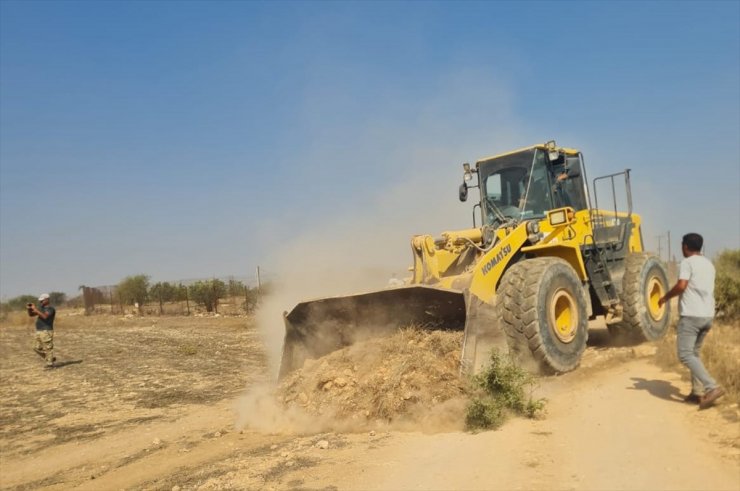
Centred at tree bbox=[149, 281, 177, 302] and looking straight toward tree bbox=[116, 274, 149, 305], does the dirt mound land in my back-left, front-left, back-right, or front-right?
back-left

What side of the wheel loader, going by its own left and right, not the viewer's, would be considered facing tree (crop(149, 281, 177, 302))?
right

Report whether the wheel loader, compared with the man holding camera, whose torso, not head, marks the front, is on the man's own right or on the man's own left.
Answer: on the man's own left

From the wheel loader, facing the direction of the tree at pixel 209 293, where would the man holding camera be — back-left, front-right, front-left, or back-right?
front-left

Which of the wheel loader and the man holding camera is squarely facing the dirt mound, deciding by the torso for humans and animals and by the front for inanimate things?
the wheel loader

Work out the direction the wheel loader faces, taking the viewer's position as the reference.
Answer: facing the viewer and to the left of the viewer

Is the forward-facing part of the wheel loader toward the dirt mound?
yes

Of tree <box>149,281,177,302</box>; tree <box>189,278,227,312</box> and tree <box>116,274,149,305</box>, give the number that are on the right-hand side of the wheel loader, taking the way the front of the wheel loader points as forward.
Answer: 3
